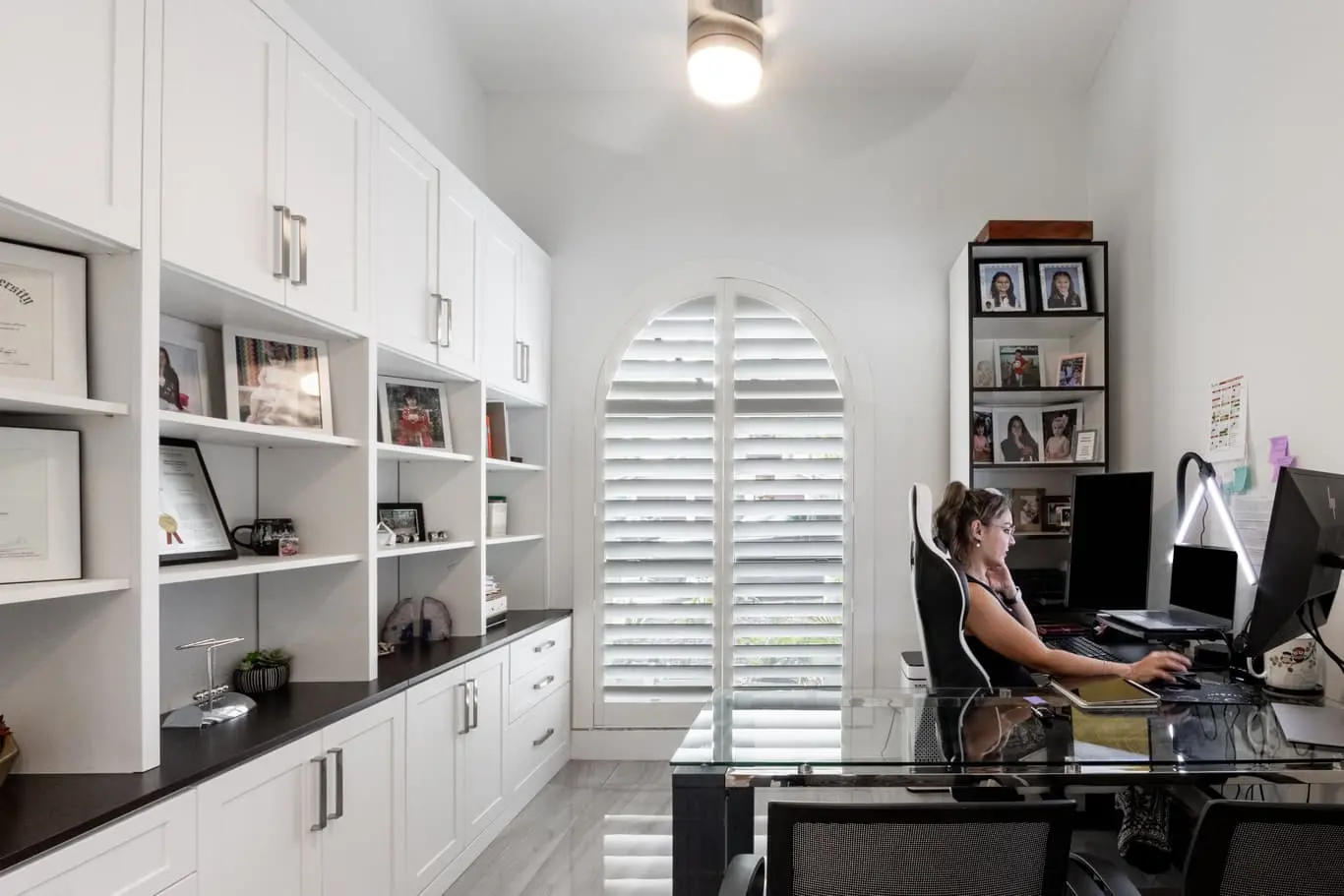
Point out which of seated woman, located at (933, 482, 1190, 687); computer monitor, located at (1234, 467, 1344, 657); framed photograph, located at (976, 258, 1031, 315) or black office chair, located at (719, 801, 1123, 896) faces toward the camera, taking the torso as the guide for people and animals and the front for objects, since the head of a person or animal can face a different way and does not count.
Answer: the framed photograph

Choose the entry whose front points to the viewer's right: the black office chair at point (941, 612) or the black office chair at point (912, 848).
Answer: the black office chair at point (941, 612)

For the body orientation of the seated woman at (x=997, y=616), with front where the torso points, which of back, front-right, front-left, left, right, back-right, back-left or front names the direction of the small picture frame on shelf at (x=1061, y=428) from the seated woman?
left

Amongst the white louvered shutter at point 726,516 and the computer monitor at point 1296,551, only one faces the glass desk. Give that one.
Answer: the white louvered shutter

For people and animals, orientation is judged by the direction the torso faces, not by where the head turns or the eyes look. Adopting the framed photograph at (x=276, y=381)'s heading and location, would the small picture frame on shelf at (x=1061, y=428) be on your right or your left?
on your left

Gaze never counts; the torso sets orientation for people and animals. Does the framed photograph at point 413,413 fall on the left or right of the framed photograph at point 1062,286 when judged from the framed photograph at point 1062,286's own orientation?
on its right

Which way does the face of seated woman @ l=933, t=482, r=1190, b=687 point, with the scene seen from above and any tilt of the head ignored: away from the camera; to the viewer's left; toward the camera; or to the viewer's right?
to the viewer's right

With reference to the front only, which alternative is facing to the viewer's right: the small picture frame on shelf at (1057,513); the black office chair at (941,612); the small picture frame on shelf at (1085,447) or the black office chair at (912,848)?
the black office chair at (941,612)
